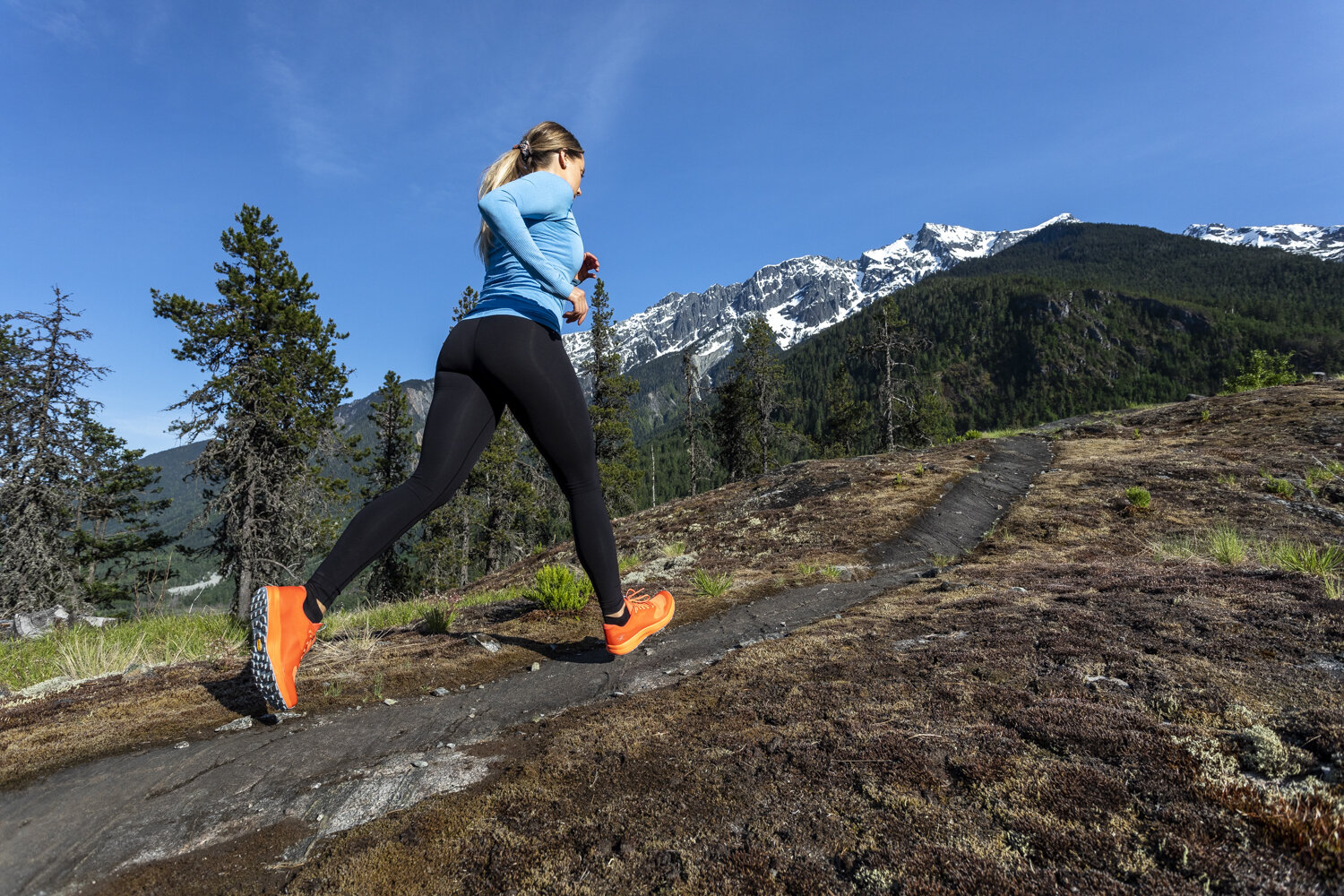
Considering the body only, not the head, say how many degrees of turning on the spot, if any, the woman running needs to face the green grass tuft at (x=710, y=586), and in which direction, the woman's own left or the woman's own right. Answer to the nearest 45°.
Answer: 0° — they already face it

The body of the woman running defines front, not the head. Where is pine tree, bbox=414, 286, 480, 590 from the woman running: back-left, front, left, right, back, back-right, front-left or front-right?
front-left

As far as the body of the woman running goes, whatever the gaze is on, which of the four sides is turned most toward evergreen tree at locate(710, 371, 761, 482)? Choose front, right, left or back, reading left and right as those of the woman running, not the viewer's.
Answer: front

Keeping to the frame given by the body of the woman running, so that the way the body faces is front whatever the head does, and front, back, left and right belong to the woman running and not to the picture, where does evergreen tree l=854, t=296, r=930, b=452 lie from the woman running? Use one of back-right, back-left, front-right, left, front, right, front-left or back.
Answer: front

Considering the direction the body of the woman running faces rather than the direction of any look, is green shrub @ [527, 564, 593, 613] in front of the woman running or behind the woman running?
in front

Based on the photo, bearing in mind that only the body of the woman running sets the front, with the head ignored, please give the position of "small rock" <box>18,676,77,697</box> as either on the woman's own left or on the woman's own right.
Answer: on the woman's own left

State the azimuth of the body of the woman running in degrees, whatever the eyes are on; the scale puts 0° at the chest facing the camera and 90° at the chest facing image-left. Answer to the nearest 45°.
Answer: approximately 225°

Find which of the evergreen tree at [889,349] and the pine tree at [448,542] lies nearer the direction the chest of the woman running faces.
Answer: the evergreen tree
